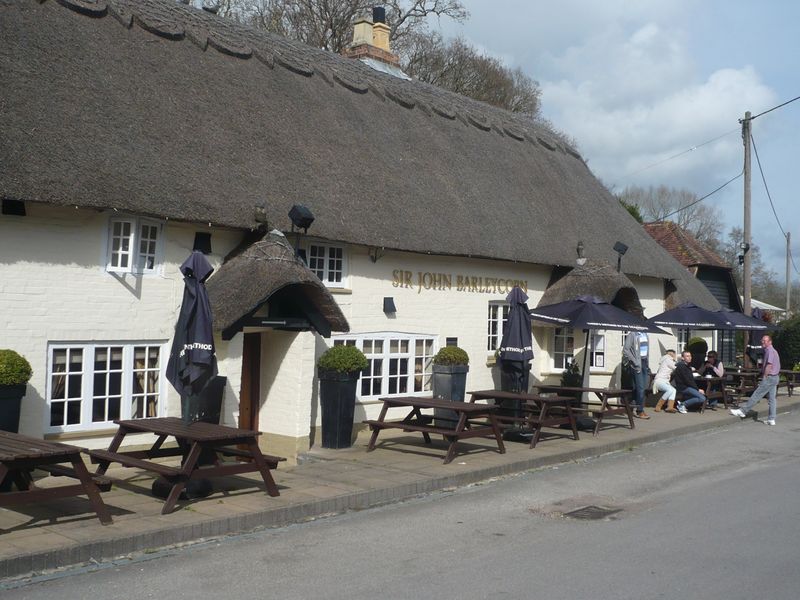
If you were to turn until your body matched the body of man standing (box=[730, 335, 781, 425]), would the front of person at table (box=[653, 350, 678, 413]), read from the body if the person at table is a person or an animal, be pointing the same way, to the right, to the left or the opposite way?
the opposite way

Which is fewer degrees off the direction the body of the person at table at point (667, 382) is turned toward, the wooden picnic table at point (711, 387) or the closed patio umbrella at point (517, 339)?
the wooden picnic table

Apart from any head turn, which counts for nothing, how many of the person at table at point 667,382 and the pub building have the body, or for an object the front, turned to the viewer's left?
0

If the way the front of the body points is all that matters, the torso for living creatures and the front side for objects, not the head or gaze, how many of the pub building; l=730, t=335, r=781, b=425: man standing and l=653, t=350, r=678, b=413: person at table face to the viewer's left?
1

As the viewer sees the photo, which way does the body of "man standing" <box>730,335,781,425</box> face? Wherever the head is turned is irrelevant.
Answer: to the viewer's left

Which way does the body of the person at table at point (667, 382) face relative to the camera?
to the viewer's right

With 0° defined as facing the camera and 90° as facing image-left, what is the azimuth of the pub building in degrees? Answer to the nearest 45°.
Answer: approximately 315°

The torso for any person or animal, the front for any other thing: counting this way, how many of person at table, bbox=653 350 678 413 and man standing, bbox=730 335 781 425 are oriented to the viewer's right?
1

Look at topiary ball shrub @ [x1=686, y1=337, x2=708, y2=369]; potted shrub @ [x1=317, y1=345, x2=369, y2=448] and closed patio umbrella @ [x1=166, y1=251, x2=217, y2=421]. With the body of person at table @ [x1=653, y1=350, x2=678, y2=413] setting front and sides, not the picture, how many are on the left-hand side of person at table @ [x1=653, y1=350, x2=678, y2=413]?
1

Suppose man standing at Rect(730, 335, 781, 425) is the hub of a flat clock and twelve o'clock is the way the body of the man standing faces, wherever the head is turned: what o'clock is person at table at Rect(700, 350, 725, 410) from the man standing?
The person at table is roughly at 2 o'clock from the man standing.

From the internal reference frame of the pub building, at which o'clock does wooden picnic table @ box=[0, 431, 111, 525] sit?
The wooden picnic table is roughly at 2 o'clock from the pub building.

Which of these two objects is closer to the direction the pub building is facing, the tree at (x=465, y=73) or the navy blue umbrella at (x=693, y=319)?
the navy blue umbrella

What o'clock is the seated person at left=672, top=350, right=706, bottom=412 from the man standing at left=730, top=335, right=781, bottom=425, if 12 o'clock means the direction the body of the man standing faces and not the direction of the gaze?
The seated person is roughly at 1 o'clock from the man standing.
